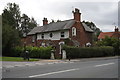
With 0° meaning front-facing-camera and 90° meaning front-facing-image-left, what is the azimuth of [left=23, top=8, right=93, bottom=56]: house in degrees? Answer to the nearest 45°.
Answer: approximately 45°

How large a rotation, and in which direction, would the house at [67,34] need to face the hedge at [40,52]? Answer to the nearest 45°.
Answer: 0° — it already faces it
